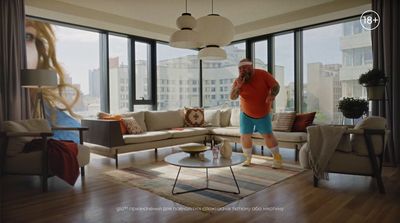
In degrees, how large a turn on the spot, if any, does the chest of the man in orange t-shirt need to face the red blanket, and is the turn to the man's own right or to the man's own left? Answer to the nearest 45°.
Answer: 0° — they already face it

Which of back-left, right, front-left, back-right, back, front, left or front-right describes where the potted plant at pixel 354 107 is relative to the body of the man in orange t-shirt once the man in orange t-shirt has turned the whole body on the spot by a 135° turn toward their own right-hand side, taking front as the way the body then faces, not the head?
right

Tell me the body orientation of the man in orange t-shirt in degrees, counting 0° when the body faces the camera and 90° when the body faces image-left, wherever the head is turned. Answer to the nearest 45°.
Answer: approximately 45°

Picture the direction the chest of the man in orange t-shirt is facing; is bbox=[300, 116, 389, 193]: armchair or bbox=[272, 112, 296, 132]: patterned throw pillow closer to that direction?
the armchair

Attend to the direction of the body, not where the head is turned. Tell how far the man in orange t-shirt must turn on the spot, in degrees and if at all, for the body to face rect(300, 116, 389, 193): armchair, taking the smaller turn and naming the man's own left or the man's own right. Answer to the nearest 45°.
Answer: approximately 90° to the man's own left

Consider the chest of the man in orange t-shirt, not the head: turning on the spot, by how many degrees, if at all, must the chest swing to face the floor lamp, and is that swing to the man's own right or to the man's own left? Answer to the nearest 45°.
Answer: approximately 45° to the man's own right

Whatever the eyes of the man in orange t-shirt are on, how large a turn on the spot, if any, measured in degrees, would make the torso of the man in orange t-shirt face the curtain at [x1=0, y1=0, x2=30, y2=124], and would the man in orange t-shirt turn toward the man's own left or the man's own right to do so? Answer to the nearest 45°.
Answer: approximately 45° to the man's own right

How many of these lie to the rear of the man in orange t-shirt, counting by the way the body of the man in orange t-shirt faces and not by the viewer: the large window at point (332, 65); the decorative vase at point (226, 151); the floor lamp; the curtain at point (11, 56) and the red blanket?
1

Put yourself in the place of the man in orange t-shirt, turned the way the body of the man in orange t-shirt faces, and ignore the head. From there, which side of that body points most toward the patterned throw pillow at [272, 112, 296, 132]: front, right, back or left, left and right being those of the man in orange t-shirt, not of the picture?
back

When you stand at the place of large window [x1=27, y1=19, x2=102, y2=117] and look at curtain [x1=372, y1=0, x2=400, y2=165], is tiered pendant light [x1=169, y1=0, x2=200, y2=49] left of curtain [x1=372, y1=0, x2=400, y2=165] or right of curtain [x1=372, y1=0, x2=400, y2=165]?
right

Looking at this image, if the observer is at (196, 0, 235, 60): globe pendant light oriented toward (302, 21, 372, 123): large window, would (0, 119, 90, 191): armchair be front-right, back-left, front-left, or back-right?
back-left
